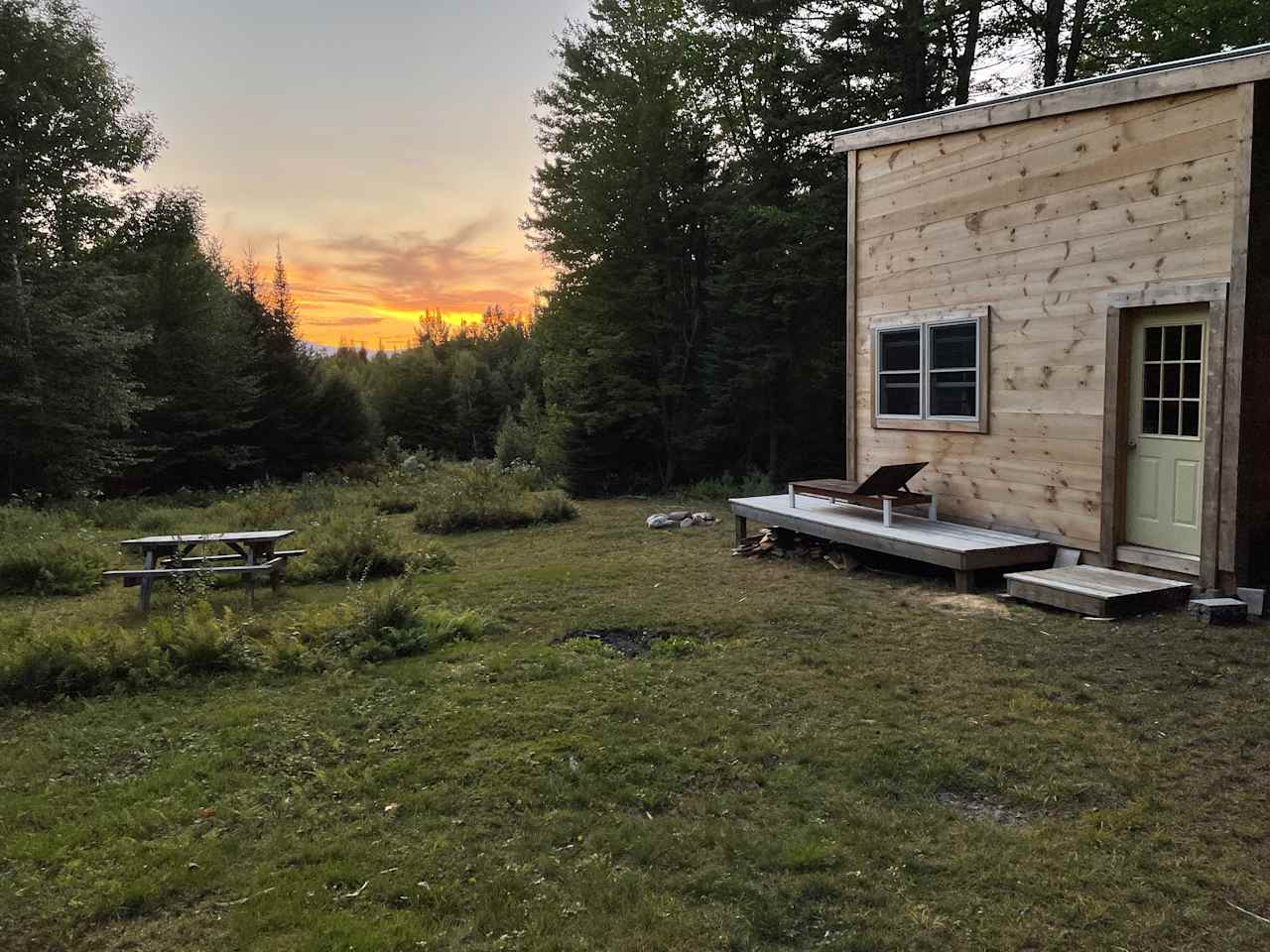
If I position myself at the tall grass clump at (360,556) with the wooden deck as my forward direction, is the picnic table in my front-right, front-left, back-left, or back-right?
back-right

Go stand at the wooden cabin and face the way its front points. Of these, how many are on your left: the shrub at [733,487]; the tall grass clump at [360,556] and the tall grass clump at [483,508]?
0

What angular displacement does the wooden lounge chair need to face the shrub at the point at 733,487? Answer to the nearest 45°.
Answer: approximately 45° to its right

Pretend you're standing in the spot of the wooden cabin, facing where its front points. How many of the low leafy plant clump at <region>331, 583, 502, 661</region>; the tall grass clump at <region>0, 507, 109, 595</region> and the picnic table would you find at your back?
0

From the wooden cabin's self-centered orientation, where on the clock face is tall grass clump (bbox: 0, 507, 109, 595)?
The tall grass clump is roughly at 1 o'clock from the wooden cabin.

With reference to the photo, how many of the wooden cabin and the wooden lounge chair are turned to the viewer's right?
0

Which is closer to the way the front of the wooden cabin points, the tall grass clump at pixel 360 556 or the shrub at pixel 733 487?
the tall grass clump

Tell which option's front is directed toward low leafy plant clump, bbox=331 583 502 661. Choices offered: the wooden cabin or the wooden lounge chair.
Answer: the wooden cabin

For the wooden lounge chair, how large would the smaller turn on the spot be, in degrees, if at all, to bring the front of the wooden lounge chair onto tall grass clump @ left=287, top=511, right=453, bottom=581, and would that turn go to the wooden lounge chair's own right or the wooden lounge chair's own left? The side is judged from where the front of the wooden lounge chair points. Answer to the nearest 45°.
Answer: approximately 45° to the wooden lounge chair's own left

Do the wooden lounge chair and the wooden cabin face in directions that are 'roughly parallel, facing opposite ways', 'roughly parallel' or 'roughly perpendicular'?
roughly perpendicular

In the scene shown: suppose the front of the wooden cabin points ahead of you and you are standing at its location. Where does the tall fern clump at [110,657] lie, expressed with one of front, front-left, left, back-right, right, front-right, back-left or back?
front

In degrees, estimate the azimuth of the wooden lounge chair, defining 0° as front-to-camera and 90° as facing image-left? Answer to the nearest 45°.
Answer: approximately 135°

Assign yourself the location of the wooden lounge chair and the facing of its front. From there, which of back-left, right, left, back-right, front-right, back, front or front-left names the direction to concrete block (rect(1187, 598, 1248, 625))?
back

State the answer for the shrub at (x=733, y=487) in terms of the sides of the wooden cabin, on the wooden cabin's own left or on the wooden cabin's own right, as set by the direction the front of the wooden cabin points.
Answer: on the wooden cabin's own right

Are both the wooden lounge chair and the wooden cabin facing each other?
no

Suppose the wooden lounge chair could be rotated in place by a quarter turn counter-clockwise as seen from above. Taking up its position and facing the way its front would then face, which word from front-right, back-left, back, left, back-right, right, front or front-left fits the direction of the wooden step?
left

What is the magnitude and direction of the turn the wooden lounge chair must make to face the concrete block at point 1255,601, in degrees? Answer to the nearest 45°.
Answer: approximately 180°

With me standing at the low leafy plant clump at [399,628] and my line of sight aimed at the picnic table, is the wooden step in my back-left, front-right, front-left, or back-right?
back-right

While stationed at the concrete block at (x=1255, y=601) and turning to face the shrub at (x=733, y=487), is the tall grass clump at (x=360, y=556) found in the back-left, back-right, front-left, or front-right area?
front-left

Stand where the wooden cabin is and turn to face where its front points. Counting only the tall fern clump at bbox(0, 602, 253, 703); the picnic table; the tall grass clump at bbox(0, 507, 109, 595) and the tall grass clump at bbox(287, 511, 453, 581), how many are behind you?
0
